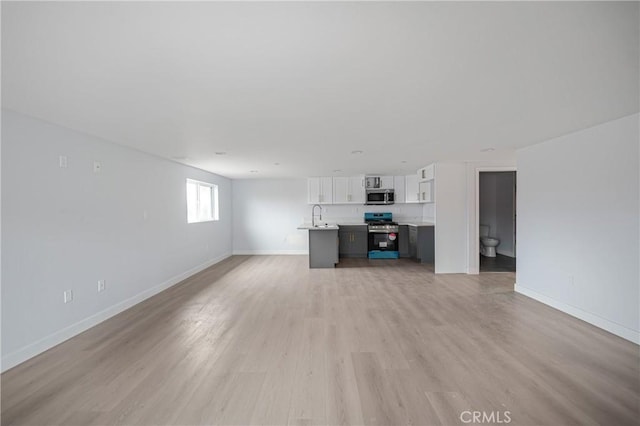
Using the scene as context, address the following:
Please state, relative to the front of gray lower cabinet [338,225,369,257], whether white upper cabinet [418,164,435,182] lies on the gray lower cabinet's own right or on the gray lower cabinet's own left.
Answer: on the gray lower cabinet's own left

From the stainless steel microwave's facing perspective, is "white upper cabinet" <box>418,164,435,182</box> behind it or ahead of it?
ahead

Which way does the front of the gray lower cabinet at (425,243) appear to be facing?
to the viewer's left

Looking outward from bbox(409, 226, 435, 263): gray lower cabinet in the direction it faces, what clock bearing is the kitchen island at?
The kitchen island is roughly at 11 o'clock from the gray lower cabinet.

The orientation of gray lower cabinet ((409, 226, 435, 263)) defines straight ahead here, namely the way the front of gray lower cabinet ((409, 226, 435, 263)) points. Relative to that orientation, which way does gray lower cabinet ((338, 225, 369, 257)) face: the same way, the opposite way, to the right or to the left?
to the left

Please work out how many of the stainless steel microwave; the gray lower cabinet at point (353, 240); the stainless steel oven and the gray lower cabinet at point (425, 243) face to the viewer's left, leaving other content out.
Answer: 1

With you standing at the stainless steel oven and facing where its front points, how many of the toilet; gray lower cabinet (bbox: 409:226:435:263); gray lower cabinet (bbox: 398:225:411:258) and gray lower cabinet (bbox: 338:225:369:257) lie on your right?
1

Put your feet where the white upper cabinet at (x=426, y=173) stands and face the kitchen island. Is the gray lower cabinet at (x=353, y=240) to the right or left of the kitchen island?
right

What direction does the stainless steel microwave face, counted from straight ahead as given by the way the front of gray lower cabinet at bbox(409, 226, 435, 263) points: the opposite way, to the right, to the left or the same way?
to the left

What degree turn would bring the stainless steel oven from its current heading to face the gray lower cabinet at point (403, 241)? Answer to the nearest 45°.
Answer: approximately 90° to its left
